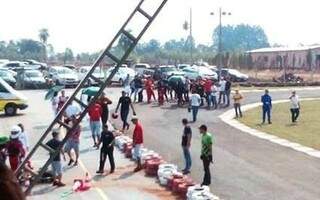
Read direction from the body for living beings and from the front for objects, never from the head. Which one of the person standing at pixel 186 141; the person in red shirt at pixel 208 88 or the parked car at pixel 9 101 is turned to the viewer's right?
the parked car

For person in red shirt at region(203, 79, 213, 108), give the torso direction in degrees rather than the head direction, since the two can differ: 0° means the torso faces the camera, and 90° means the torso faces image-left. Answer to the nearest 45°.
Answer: approximately 180°

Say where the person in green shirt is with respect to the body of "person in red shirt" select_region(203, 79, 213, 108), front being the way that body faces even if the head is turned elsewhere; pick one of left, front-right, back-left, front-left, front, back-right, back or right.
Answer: back

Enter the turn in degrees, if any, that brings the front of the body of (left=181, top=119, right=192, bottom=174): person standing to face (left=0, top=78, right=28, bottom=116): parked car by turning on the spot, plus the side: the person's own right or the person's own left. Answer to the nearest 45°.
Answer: approximately 45° to the person's own right

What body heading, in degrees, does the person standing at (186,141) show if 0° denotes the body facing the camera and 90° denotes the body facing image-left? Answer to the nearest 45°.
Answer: approximately 90°

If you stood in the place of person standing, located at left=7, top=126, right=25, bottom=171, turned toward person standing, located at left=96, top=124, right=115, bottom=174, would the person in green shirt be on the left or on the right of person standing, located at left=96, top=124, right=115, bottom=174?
right
